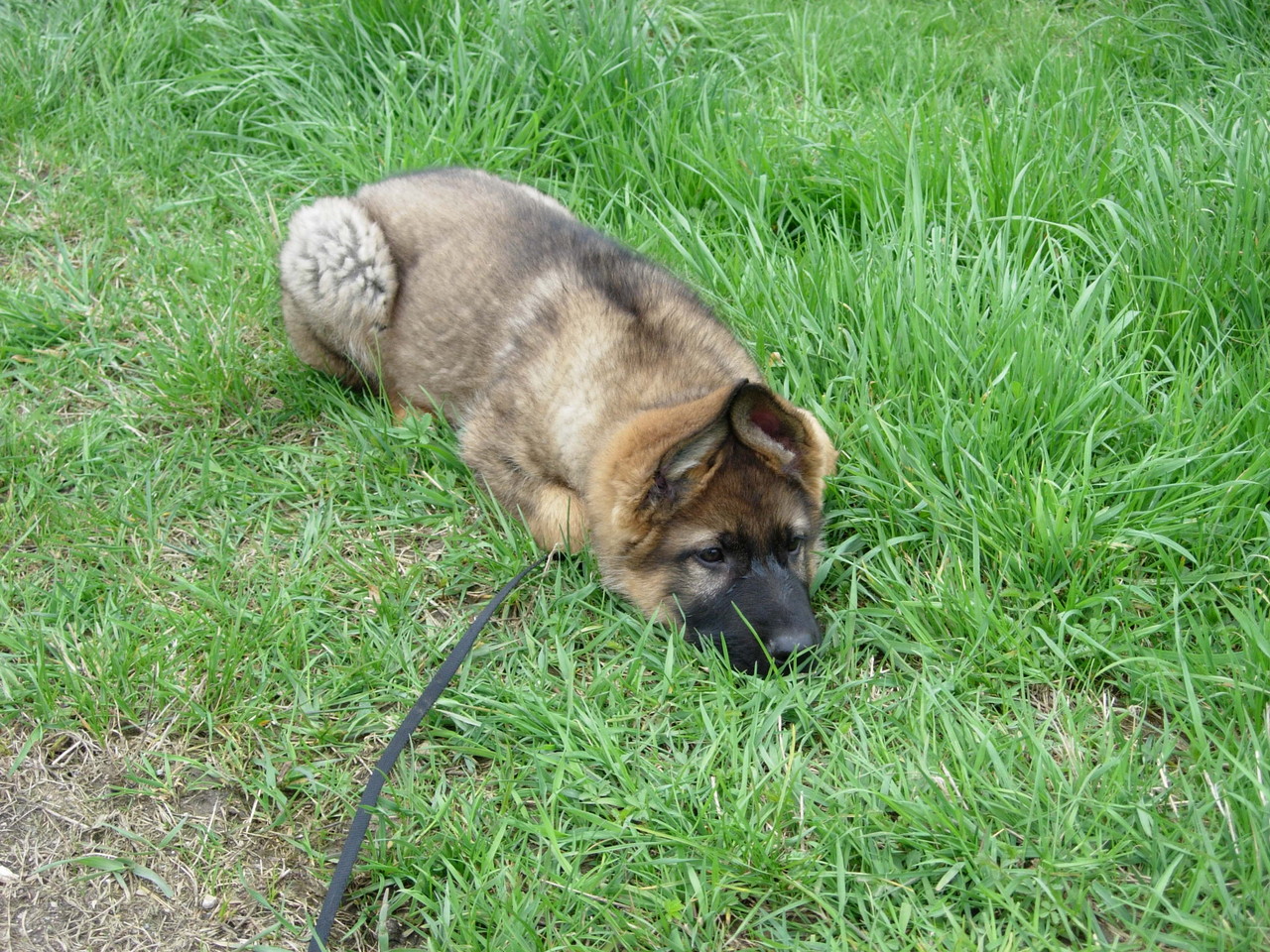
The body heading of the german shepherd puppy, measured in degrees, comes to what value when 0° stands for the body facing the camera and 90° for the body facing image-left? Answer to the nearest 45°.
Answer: approximately 315°
